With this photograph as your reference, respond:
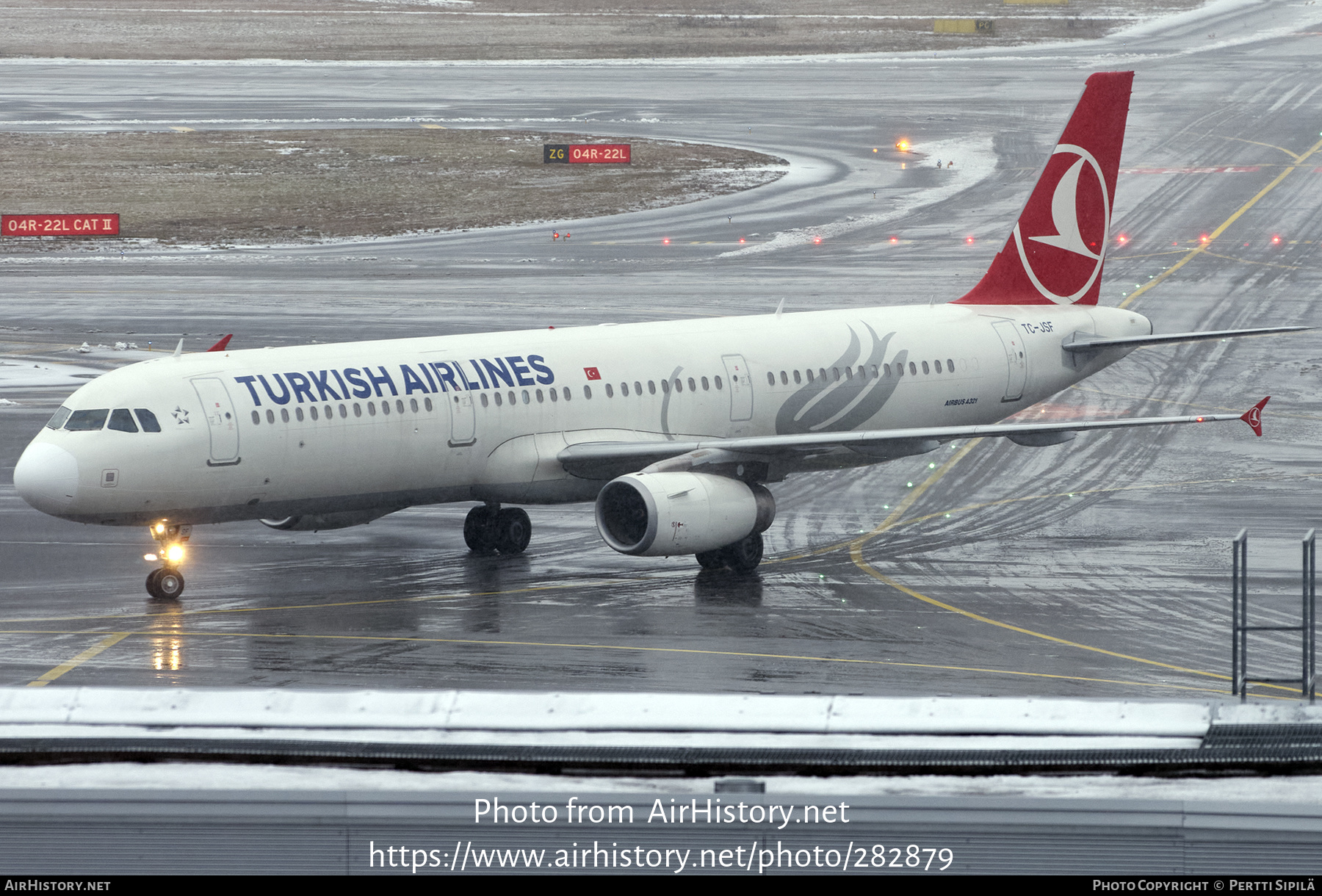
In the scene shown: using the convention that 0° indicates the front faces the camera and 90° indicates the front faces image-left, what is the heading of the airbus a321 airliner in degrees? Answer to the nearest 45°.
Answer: approximately 45°
